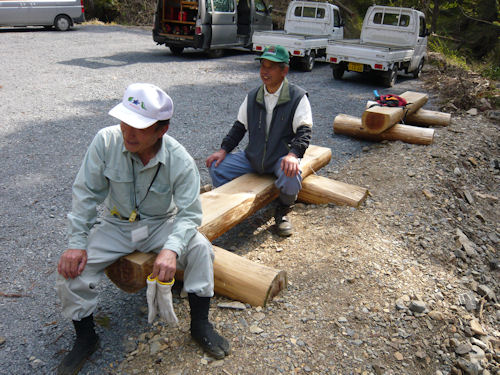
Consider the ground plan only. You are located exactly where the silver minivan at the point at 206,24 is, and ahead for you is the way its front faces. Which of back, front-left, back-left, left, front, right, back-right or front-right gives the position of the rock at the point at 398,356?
back-right

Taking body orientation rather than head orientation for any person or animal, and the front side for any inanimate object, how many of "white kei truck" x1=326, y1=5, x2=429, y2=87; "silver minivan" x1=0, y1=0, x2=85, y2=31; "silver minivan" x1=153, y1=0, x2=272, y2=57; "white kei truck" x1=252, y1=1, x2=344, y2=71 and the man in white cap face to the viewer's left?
1

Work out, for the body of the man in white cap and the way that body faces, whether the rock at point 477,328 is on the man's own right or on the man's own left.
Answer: on the man's own left

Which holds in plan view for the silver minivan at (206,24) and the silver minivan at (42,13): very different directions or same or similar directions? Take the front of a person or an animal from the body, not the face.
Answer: very different directions

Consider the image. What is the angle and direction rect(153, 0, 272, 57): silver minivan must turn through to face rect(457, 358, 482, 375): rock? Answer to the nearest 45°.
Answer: approximately 135° to its right

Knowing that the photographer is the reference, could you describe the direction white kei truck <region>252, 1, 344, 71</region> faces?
facing away from the viewer and to the right of the viewer

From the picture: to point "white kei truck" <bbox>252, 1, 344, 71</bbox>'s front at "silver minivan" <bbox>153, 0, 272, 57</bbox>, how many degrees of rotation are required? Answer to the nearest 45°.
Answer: approximately 135° to its left

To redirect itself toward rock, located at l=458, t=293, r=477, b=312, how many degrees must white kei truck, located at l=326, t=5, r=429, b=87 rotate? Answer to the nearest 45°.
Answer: approximately 135° to its right

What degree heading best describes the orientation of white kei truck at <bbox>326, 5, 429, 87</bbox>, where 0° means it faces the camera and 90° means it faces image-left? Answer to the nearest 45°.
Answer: approximately 225°

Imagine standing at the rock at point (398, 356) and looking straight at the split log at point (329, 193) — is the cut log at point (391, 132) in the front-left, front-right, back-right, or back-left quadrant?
front-right

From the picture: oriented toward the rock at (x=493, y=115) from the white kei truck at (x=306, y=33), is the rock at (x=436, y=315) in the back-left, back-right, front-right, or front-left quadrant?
front-right

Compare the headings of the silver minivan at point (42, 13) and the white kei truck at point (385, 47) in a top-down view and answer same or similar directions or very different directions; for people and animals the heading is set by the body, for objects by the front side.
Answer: very different directions

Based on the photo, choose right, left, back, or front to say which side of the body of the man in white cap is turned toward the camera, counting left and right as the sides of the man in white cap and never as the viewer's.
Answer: front

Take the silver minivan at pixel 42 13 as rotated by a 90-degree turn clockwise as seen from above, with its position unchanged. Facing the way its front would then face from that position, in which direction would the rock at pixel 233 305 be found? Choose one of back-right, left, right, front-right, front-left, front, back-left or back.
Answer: back

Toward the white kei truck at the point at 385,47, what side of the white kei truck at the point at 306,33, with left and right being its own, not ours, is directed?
right

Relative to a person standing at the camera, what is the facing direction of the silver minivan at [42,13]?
facing to the left of the viewer

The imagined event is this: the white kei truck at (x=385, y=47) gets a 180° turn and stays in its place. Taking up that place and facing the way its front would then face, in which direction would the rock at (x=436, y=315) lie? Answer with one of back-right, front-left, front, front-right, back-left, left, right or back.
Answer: front-left

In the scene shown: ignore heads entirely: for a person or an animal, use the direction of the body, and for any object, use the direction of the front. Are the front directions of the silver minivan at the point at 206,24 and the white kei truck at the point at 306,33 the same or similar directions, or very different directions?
same or similar directions

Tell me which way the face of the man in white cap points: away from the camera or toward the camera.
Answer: toward the camera

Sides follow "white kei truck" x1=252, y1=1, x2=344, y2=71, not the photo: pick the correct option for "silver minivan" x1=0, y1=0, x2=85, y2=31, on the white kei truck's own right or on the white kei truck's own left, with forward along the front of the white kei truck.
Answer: on the white kei truck's own left
